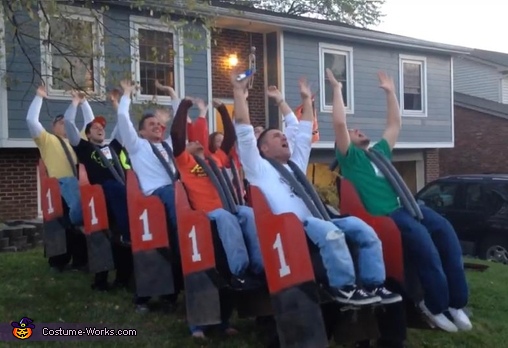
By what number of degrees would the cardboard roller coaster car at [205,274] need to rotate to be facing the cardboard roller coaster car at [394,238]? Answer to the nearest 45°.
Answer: approximately 45° to its left

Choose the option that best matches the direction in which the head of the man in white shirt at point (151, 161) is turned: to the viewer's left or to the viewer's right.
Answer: to the viewer's right

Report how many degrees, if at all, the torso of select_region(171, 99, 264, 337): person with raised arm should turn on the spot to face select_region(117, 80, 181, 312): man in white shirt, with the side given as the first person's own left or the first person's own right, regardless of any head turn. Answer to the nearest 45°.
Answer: approximately 180°

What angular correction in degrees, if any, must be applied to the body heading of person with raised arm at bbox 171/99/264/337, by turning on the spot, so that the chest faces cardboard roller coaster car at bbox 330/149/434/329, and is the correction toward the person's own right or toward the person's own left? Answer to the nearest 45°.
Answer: approximately 45° to the person's own left

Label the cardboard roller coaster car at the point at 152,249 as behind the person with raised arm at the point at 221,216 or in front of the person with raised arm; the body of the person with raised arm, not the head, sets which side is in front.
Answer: behind

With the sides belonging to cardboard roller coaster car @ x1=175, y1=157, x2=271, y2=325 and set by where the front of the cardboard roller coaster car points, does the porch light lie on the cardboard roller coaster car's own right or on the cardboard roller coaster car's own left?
on the cardboard roller coaster car's own left

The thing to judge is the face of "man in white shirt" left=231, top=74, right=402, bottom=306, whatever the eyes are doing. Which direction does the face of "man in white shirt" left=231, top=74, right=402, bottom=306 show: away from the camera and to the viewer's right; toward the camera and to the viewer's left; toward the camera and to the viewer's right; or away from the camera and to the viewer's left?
toward the camera and to the viewer's right

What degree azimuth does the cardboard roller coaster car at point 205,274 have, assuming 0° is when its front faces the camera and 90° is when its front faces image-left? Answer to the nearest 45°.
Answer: approximately 315°

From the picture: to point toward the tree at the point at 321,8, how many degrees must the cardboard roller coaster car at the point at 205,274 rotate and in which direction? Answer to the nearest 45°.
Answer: approximately 135° to its left

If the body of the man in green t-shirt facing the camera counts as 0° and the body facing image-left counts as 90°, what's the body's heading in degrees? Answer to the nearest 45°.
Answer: approximately 315°
